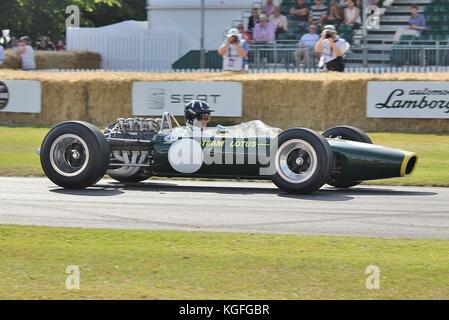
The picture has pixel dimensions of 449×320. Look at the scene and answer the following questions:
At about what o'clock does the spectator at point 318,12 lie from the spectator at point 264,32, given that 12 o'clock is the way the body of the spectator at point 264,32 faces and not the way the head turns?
the spectator at point 318,12 is roughly at 8 o'clock from the spectator at point 264,32.

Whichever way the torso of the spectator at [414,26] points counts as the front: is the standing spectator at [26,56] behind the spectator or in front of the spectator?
in front

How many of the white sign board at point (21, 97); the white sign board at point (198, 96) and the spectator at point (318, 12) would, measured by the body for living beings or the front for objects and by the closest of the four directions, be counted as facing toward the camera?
3

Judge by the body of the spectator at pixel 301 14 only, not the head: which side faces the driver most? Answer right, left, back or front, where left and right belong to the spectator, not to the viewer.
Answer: front

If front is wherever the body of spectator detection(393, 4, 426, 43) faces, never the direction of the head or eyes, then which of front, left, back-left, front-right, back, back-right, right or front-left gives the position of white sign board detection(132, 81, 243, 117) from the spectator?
front

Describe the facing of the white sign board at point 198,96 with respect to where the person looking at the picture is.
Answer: facing the viewer

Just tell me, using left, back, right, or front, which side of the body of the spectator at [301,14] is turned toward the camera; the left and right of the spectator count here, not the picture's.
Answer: front

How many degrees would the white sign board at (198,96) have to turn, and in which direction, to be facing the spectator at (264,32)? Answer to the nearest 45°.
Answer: approximately 180°

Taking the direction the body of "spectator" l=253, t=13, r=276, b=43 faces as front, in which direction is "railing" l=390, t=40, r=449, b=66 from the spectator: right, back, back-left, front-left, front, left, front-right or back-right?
front-left

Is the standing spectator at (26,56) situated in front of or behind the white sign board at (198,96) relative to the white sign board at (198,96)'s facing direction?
behind

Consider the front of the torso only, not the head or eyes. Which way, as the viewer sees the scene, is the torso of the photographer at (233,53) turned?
toward the camera

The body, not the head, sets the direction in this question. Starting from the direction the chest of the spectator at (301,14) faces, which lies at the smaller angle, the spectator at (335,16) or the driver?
the driver
